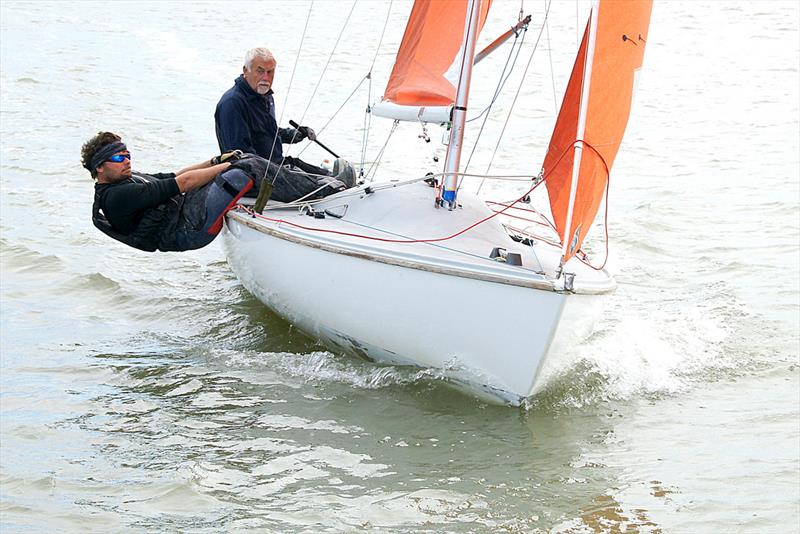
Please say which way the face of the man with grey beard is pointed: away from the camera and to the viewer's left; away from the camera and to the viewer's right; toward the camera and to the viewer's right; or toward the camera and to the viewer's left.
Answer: toward the camera and to the viewer's right

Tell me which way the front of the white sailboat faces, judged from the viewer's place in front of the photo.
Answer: facing the viewer and to the right of the viewer
